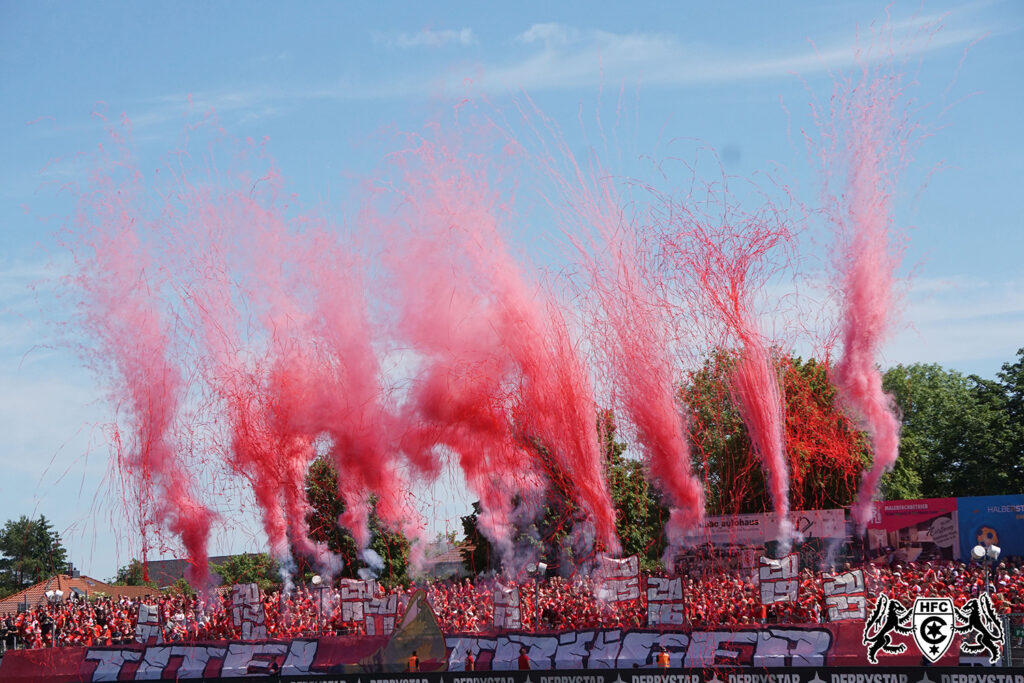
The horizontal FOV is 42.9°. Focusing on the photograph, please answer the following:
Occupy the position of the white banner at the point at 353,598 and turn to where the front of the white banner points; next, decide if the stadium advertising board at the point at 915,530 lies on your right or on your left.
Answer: on your left

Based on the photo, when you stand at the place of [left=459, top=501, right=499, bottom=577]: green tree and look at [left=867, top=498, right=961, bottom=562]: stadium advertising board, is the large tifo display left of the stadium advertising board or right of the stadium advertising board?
right

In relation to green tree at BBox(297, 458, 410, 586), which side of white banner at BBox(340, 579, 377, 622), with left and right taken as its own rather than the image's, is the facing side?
back

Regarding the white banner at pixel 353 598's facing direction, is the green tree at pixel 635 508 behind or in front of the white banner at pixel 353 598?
behind

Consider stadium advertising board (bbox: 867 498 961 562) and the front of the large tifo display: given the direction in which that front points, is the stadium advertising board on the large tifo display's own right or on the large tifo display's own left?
on the large tifo display's own left

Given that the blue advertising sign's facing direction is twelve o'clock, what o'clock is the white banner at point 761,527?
The white banner is roughly at 4 o'clock from the blue advertising sign.

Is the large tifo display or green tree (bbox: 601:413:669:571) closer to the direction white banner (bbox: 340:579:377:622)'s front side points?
the large tifo display

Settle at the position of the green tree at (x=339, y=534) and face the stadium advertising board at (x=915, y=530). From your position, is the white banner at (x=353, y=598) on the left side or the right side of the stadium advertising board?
right

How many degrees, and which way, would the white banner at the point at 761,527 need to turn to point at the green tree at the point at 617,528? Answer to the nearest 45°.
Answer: approximately 135° to its right
